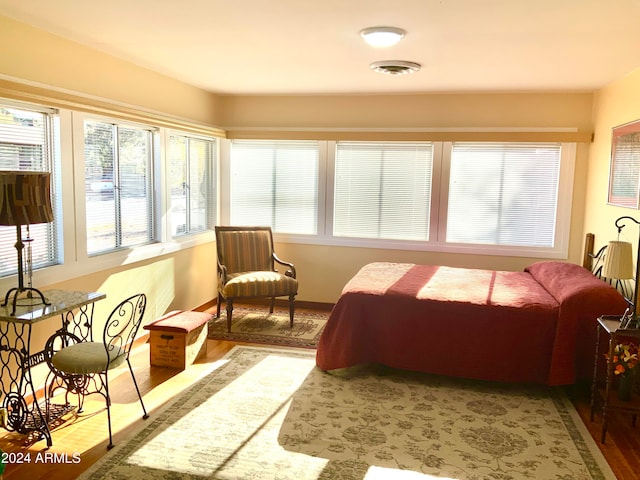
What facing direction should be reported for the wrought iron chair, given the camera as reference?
facing away from the viewer and to the left of the viewer

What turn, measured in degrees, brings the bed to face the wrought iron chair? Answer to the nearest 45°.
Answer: approximately 45° to its left

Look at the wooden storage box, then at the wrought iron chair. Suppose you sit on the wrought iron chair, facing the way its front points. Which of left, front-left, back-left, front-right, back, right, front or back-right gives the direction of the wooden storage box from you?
right

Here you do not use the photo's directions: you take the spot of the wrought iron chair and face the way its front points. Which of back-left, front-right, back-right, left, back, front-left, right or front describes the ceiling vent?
back-right

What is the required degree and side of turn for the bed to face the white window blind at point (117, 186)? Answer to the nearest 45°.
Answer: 0° — it already faces it

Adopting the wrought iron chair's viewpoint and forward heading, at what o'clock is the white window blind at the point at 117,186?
The white window blind is roughly at 2 o'clock from the wrought iron chair.

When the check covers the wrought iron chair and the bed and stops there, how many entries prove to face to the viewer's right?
0

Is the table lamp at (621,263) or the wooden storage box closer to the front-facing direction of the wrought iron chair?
the wooden storage box

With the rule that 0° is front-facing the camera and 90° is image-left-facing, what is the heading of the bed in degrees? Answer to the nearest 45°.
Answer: approximately 90°

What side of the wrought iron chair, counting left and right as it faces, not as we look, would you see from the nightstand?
back
